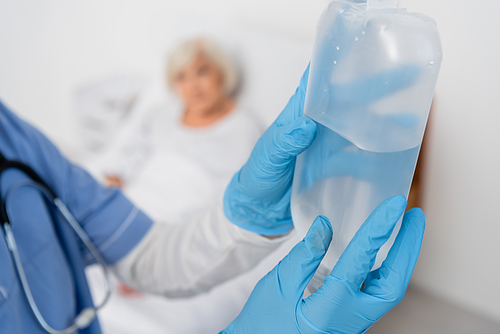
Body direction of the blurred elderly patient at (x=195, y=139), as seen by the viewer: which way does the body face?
toward the camera
